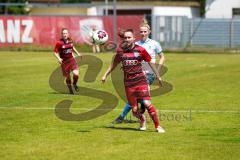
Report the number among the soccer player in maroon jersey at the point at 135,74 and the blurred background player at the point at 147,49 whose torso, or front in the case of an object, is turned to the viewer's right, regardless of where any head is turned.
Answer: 0

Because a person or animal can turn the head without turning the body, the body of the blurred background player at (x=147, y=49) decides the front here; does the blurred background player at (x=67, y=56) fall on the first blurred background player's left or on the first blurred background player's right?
on the first blurred background player's right

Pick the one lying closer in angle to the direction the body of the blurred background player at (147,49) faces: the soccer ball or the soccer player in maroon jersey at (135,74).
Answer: the soccer player in maroon jersey

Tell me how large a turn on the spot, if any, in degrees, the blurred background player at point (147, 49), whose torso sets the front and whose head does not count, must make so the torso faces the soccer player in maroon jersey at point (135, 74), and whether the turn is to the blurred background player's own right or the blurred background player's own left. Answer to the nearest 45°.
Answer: approximately 45° to the blurred background player's own left

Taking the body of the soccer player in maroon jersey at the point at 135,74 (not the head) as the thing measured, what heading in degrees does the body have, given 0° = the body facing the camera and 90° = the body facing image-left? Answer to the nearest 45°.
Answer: approximately 0°

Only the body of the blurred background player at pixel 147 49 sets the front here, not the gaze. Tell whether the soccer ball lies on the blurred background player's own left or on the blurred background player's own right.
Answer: on the blurred background player's own right

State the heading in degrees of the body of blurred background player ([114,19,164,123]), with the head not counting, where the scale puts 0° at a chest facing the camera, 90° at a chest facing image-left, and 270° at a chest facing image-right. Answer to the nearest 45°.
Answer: approximately 45°

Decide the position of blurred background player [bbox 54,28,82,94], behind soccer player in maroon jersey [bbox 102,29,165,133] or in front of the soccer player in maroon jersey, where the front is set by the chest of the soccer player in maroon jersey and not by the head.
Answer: behind

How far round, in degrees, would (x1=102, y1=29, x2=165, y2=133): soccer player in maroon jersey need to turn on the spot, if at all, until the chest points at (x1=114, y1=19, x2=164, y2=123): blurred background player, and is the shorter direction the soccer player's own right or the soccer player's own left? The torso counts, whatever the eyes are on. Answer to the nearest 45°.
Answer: approximately 180°
